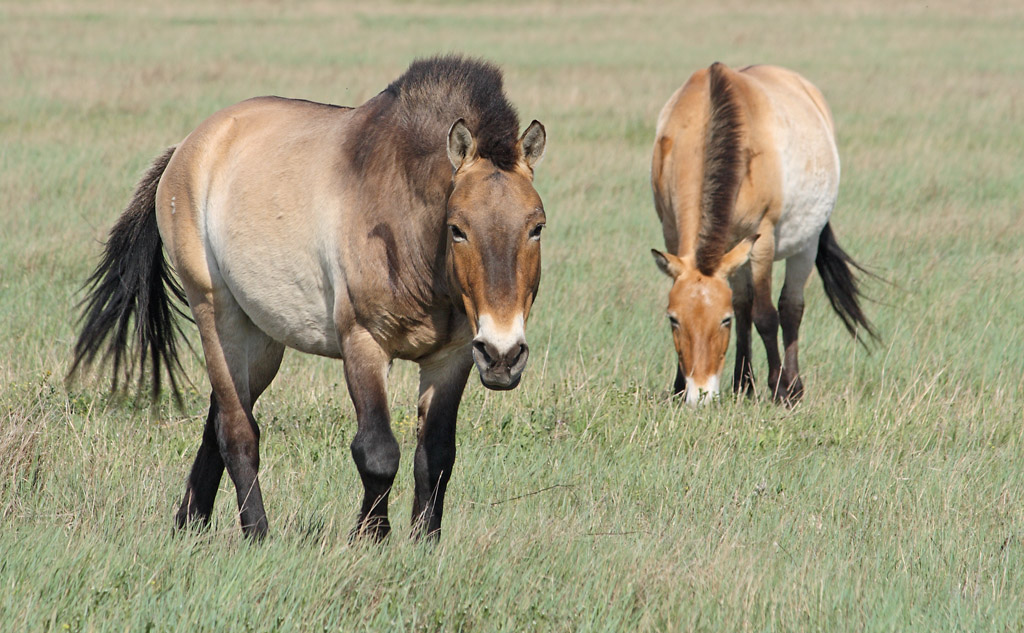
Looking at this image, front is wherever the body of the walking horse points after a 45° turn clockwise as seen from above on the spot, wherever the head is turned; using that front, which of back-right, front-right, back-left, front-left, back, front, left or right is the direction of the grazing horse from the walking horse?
back-left

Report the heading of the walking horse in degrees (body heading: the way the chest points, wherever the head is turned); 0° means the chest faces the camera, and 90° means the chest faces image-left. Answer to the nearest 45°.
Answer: approximately 315°
